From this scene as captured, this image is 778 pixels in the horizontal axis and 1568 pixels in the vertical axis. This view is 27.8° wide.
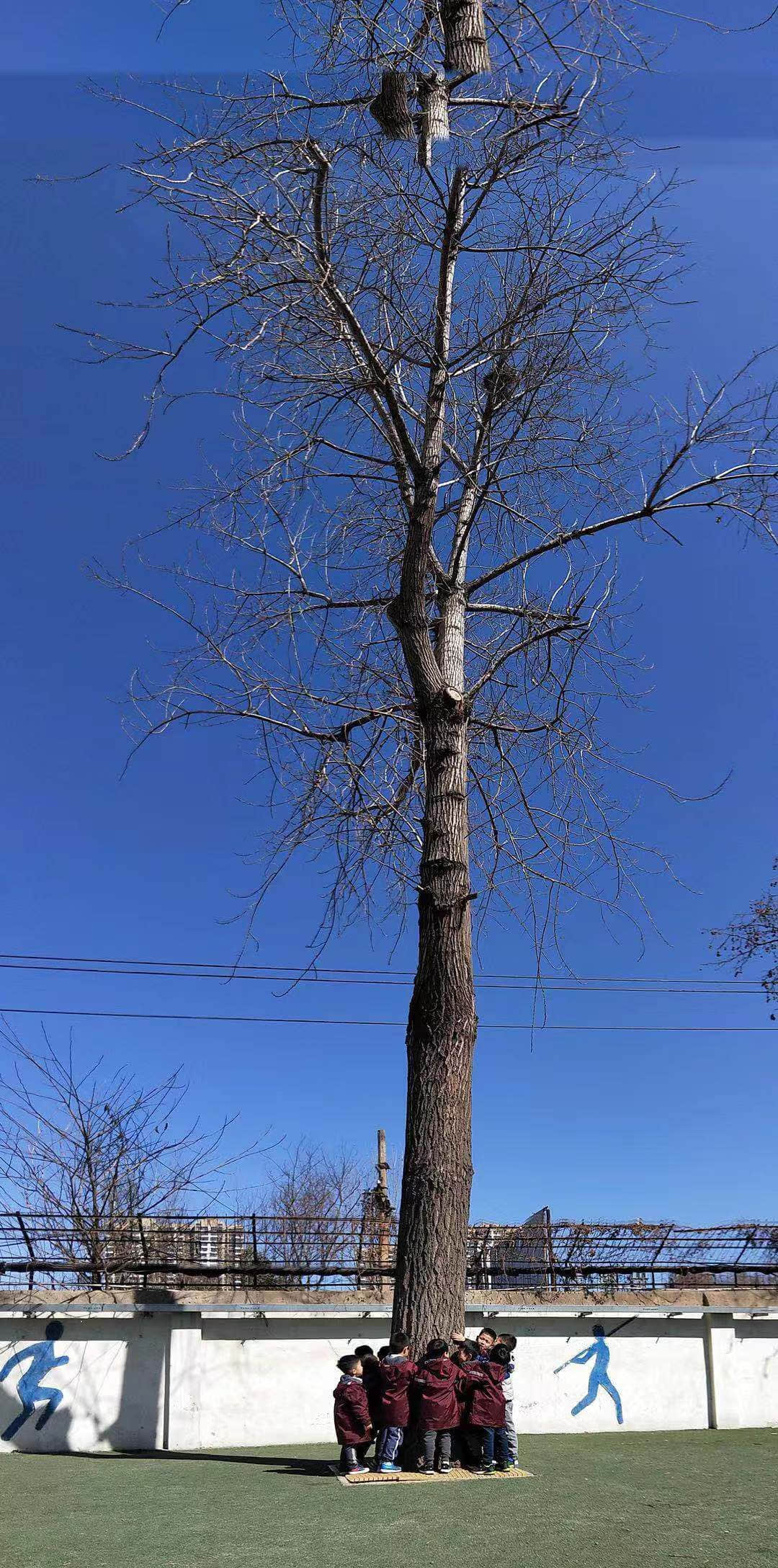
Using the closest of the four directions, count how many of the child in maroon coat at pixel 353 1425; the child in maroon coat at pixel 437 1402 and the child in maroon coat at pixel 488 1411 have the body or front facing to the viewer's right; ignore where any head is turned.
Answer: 1

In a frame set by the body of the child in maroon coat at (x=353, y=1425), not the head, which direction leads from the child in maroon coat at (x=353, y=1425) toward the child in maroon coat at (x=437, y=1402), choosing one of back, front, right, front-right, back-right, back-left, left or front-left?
front-right

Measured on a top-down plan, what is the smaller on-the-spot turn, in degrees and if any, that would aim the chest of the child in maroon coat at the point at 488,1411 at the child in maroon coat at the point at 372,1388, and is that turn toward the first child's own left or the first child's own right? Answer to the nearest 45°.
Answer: approximately 45° to the first child's own left

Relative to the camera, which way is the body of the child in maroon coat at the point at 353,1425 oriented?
to the viewer's right

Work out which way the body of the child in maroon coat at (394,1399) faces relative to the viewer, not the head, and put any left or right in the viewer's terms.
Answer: facing away from the viewer and to the right of the viewer

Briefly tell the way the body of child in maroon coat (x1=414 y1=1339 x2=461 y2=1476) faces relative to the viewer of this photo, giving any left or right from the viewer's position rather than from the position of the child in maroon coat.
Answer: facing away from the viewer

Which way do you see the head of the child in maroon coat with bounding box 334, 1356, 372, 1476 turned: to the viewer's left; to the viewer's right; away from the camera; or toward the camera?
to the viewer's right

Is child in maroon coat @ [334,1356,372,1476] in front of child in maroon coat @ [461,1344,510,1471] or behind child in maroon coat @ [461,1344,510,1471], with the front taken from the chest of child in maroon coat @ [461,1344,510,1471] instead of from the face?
in front

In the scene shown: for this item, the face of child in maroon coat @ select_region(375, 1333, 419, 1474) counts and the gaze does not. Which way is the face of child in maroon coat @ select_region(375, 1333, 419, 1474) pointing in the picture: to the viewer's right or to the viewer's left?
to the viewer's right

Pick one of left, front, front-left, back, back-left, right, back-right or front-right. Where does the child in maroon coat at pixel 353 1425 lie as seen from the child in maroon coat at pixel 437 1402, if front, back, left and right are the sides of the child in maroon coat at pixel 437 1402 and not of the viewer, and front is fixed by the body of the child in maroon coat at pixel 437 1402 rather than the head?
front-left

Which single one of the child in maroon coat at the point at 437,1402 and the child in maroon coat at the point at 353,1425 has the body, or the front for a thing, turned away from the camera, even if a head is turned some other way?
the child in maroon coat at the point at 437,1402

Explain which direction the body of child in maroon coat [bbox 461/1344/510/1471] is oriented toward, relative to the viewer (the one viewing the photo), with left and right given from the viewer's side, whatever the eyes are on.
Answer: facing away from the viewer and to the left of the viewer
